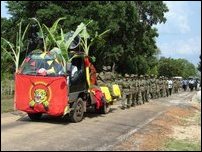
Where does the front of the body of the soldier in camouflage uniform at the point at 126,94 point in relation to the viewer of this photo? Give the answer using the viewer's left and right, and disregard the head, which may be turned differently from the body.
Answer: facing the viewer and to the left of the viewer

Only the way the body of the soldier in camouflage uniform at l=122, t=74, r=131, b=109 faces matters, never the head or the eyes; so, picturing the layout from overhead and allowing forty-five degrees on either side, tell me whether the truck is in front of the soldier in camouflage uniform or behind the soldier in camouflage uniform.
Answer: in front

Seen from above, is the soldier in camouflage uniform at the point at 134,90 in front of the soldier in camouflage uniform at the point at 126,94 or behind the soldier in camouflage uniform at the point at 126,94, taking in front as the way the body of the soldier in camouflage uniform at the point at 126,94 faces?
behind

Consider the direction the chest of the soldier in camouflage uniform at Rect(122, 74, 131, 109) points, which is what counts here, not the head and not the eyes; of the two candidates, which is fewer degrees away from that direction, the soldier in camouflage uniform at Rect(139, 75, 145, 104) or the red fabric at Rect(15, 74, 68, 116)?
the red fabric

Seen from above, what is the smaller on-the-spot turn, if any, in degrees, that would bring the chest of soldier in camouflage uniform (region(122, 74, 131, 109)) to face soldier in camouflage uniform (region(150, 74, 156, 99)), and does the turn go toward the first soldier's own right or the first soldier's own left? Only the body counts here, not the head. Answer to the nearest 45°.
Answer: approximately 135° to the first soldier's own right
